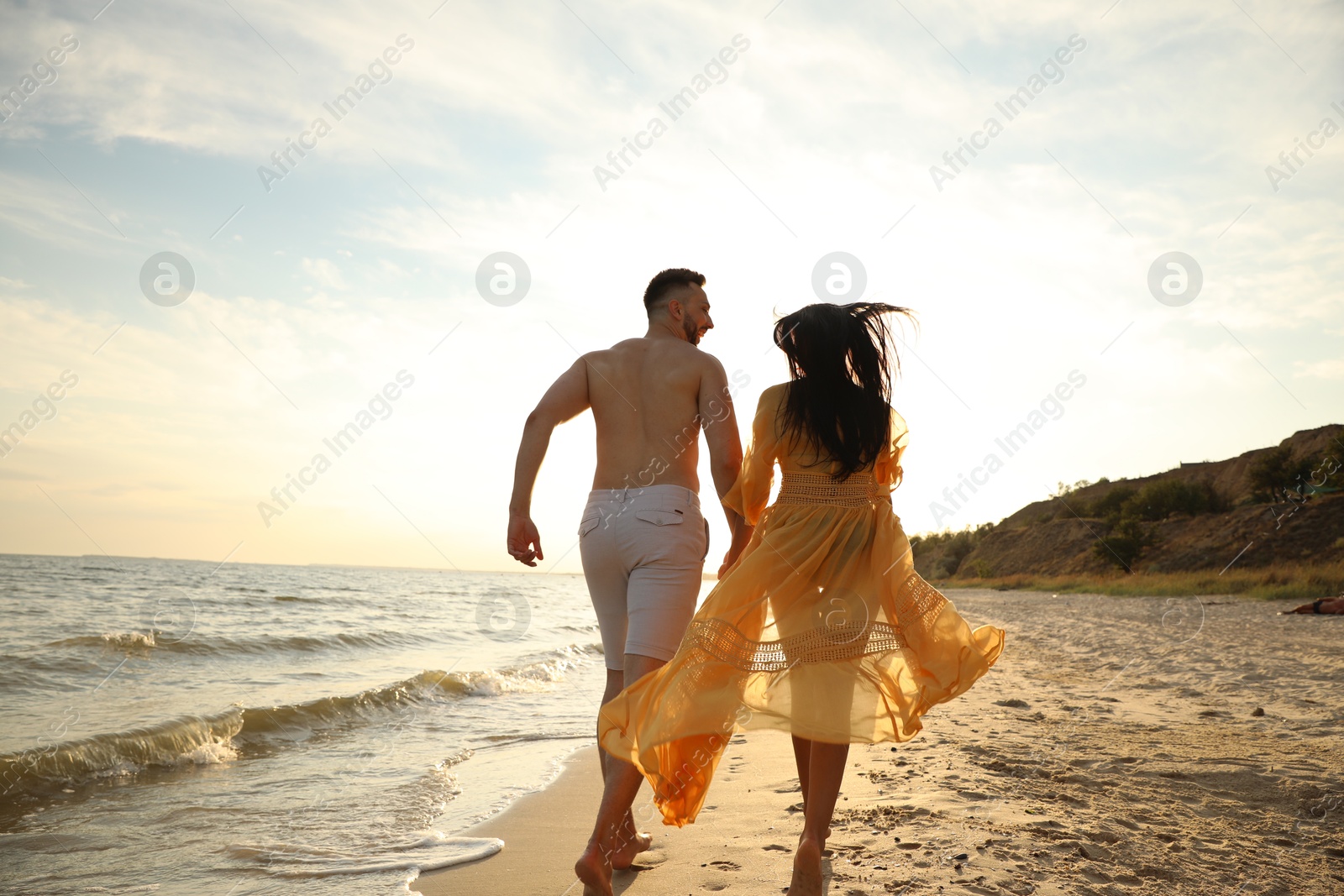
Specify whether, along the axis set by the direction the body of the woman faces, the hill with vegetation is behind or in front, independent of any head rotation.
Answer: in front

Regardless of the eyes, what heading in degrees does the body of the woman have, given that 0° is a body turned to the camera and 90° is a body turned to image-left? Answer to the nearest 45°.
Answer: approximately 180°

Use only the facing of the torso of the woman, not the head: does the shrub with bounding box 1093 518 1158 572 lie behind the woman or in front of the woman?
in front

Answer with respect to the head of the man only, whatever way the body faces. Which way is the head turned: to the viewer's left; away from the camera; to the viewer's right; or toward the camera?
to the viewer's right

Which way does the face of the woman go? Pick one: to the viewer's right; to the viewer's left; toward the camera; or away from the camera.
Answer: away from the camera

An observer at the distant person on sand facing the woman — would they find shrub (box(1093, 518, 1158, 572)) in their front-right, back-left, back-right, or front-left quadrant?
back-right

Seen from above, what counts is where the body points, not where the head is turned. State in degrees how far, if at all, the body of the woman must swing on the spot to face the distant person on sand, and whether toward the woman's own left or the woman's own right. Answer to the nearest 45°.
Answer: approximately 45° to the woman's own right

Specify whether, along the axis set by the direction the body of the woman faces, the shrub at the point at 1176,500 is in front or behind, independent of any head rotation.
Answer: in front
